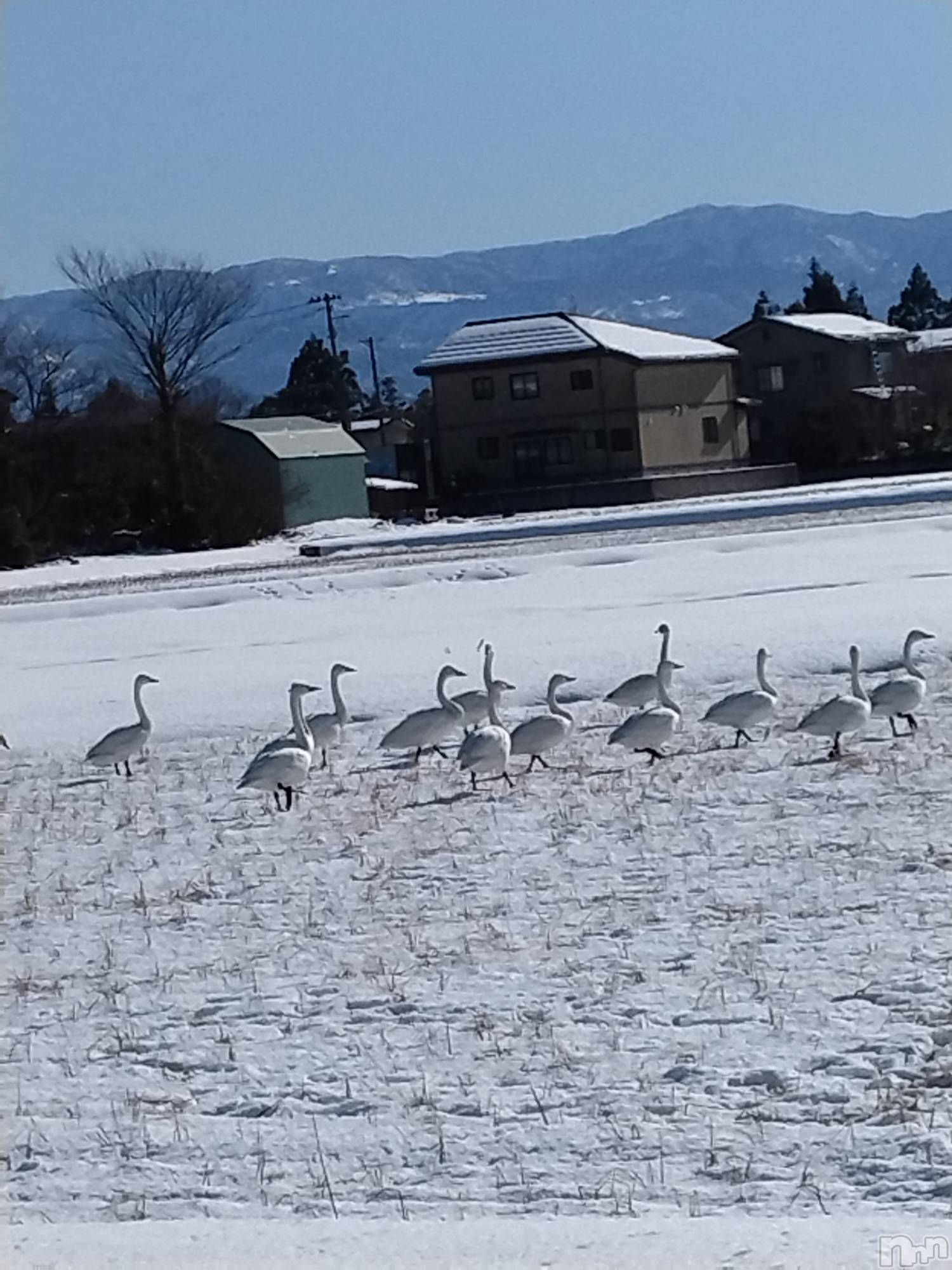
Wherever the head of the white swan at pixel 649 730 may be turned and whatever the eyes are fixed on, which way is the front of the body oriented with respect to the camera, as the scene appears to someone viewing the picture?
to the viewer's right

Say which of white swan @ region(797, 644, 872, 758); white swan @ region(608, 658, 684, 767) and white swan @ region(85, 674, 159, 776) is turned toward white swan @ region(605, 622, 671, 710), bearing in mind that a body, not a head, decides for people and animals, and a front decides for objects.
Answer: white swan @ region(85, 674, 159, 776)

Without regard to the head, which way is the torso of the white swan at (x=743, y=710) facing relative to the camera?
to the viewer's right

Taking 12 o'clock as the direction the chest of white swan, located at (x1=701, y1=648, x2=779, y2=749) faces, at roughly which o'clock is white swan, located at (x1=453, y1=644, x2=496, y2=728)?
white swan, located at (x1=453, y1=644, x2=496, y2=728) is roughly at 7 o'clock from white swan, located at (x1=701, y1=648, x2=779, y2=749).

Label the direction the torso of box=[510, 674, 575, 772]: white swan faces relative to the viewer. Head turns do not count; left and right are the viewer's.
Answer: facing to the right of the viewer

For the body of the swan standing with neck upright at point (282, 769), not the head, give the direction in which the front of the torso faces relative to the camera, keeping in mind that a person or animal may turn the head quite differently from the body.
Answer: to the viewer's right

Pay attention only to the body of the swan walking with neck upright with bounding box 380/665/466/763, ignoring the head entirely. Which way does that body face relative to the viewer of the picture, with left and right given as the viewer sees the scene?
facing to the right of the viewer

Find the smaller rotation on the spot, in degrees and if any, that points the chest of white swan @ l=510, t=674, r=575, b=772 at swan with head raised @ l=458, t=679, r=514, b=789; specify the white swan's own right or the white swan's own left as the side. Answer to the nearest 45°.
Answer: approximately 135° to the white swan's own right

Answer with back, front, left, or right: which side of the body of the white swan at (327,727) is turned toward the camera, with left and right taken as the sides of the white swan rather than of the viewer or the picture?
right

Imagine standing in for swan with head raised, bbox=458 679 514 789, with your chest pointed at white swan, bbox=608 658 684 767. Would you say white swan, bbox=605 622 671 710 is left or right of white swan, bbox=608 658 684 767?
left

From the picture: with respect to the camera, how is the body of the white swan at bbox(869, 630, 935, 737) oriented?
to the viewer's right

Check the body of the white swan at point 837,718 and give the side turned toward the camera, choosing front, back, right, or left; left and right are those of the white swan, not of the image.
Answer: right

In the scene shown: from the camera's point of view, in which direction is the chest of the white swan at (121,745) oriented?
to the viewer's right
